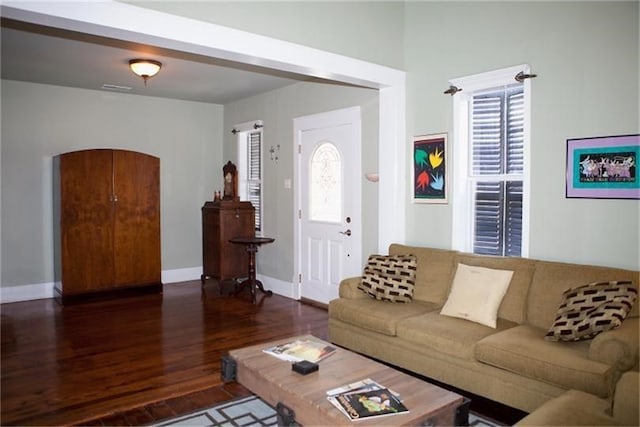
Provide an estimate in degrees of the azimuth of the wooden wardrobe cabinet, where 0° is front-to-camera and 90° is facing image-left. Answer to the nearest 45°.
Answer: approximately 0°

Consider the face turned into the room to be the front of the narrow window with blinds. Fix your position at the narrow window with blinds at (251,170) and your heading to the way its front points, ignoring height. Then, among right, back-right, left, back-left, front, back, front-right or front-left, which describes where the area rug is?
front-left

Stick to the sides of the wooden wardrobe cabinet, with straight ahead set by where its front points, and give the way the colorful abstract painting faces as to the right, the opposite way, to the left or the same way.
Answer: to the right

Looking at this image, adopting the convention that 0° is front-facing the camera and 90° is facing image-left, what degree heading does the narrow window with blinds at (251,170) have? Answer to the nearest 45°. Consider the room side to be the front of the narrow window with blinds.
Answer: approximately 45°

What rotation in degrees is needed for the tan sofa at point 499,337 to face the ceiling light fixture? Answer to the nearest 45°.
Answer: approximately 45° to its right

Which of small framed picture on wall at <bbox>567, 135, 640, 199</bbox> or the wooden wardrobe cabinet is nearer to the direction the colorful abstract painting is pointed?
the wooden wardrobe cabinet

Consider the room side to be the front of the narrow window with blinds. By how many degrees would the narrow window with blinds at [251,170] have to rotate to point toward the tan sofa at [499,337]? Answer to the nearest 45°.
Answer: approximately 45° to its left

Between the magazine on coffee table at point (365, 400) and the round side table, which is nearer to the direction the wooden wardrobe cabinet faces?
the magazine on coffee table
